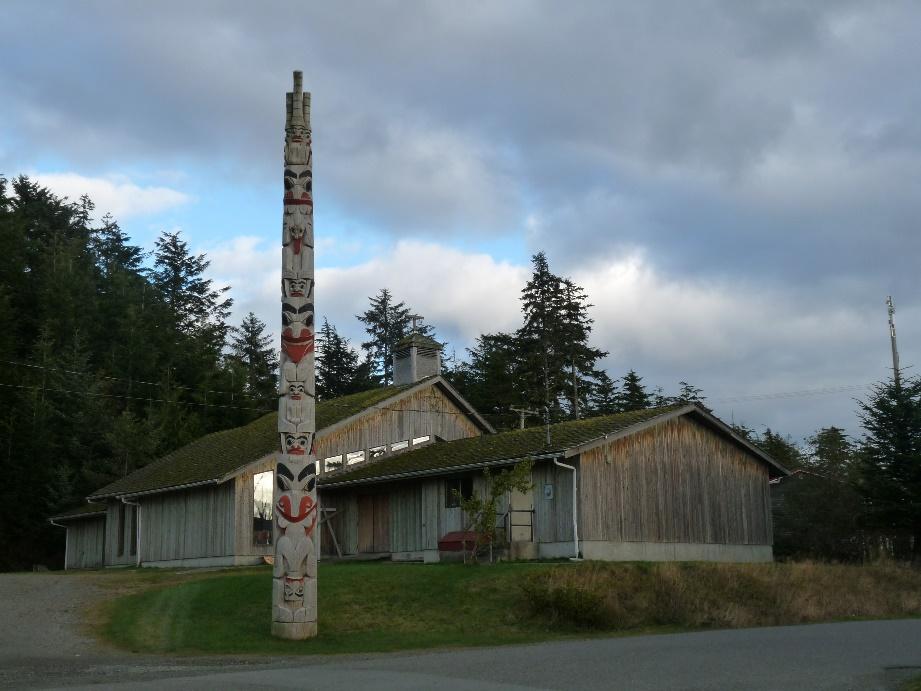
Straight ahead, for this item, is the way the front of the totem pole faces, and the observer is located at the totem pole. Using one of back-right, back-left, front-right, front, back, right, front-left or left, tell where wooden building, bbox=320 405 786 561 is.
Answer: back-left

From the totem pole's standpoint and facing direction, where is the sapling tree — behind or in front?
behind

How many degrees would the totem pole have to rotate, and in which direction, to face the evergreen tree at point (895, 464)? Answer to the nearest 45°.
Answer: approximately 135° to its left

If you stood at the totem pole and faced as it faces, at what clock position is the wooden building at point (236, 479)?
The wooden building is roughly at 6 o'clock from the totem pole.

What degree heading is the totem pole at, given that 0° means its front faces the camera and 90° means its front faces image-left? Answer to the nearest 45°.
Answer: approximately 0°

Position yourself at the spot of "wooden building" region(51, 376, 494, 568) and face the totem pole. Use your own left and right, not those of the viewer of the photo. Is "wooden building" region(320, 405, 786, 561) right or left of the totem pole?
left
